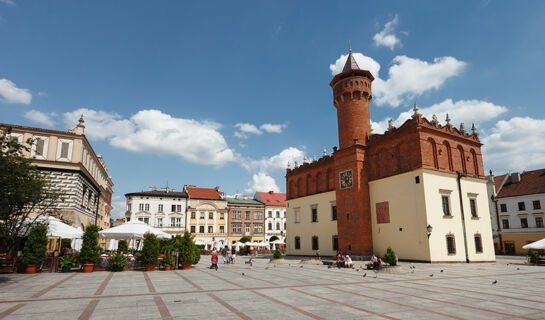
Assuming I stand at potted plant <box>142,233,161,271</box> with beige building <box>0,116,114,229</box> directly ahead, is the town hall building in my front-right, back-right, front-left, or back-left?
back-right
